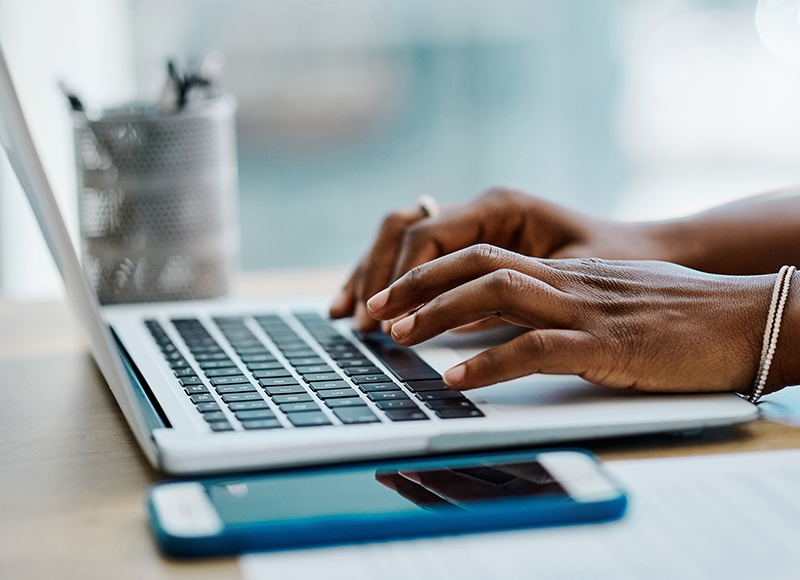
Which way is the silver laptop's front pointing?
to the viewer's right
